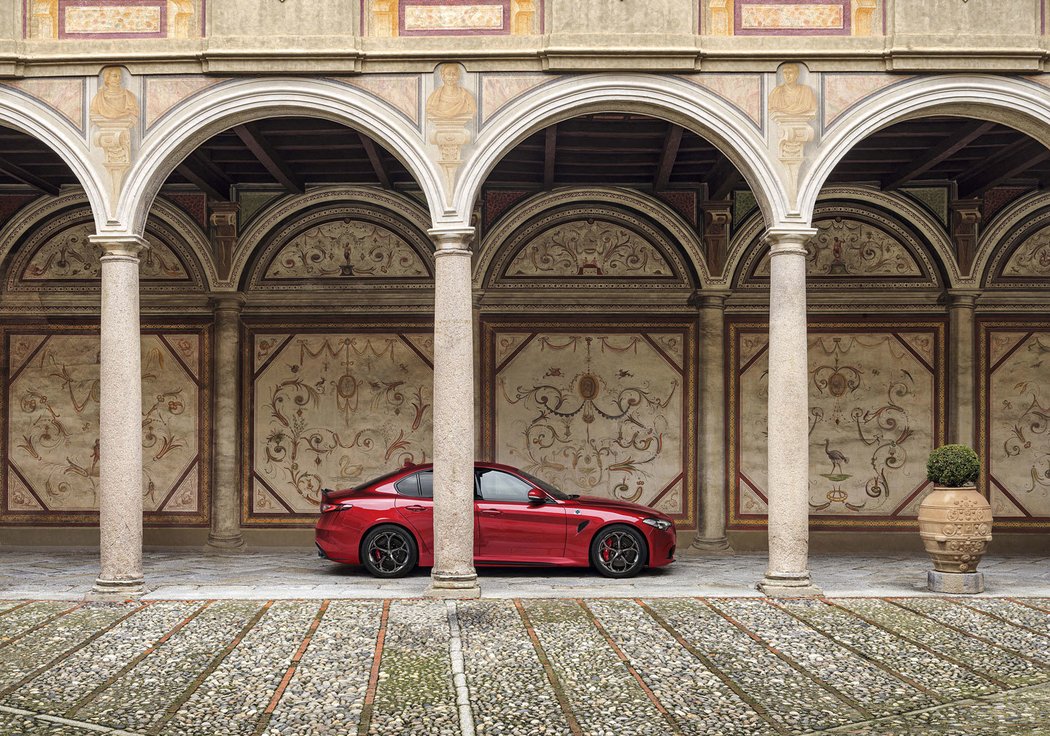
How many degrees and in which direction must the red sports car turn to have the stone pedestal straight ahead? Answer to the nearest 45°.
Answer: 0° — it already faces it

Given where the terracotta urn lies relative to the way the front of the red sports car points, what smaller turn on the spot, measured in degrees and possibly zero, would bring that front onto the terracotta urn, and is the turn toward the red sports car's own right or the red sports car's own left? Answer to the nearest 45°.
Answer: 0° — it already faces it

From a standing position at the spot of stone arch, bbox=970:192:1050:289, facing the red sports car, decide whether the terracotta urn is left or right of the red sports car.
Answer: left

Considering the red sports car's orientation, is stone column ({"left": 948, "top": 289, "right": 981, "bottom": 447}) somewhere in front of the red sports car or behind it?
in front

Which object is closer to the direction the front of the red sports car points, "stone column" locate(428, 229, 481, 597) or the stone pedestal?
the stone pedestal

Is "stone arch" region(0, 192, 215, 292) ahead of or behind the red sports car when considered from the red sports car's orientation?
behind

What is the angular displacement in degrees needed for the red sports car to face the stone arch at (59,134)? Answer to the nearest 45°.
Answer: approximately 180°

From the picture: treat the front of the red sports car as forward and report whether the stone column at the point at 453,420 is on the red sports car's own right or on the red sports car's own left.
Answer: on the red sports car's own right

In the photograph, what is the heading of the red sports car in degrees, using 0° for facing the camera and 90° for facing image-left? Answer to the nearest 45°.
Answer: approximately 270°

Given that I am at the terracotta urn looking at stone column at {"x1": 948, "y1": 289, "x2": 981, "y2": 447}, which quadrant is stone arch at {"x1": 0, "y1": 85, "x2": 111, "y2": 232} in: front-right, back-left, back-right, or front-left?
back-left

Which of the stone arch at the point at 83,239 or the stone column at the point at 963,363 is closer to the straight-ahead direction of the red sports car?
the stone column
